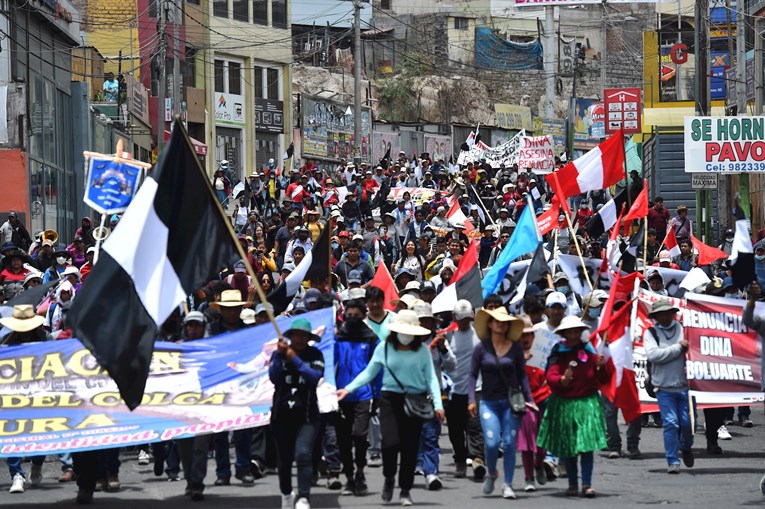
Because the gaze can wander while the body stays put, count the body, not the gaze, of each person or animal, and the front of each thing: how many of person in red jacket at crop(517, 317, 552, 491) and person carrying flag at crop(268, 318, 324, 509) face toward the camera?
2

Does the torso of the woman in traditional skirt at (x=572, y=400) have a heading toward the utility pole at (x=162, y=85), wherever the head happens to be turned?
no

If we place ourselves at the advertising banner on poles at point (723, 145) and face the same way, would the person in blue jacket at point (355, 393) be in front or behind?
in front

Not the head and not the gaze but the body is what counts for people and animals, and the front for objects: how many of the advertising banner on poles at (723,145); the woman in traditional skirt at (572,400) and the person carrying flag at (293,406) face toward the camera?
3

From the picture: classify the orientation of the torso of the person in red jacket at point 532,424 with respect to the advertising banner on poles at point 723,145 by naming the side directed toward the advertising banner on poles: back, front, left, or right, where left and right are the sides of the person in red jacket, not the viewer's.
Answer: back

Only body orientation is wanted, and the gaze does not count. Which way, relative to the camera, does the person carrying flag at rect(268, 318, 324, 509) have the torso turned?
toward the camera

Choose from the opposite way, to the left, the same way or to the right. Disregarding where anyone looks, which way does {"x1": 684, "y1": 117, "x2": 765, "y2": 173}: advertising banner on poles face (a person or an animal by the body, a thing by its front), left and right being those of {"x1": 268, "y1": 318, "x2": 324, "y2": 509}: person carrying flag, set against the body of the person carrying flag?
the same way

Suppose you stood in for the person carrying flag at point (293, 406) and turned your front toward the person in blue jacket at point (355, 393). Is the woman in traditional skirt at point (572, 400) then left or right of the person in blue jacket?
right

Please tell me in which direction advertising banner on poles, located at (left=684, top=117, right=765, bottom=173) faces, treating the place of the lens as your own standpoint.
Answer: facing the viewer

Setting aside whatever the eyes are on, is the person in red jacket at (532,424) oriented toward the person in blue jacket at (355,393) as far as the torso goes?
no

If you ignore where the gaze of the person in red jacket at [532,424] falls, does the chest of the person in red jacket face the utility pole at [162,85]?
no

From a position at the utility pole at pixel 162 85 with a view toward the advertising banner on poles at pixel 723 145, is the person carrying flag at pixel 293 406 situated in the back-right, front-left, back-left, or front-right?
front-right

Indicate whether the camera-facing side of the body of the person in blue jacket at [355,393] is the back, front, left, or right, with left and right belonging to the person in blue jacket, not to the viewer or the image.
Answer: front

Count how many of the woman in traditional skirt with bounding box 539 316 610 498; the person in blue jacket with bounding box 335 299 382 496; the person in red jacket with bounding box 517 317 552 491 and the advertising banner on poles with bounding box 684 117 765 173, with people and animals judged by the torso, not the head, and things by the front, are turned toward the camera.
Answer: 4

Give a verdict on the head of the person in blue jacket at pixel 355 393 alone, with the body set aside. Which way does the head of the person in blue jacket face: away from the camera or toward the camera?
toward the camera

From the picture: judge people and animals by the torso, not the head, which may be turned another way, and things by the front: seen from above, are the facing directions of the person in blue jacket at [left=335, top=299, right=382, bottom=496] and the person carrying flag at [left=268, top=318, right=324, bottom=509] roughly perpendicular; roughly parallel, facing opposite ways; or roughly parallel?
roughly parallel

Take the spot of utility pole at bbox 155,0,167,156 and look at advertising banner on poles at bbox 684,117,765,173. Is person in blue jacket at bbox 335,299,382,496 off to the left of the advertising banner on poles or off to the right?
right

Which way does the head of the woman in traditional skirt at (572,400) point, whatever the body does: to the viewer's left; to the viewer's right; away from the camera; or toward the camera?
toward the camera
